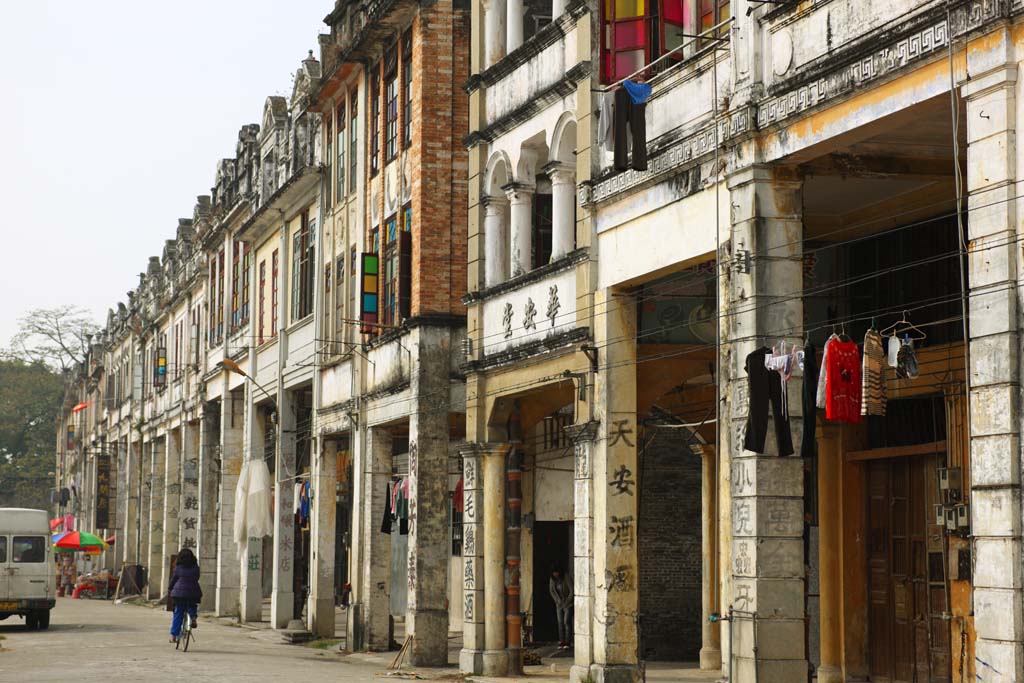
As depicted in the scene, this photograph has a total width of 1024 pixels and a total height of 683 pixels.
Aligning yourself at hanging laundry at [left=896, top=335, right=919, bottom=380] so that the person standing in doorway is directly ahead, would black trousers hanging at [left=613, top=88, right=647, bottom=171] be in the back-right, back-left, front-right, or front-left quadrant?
front-left

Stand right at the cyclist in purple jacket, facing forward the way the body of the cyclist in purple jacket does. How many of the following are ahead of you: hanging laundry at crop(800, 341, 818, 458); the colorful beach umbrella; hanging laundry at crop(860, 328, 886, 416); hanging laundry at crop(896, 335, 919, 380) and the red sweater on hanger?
1

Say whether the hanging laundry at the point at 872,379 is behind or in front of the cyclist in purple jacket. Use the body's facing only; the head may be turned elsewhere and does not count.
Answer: behind

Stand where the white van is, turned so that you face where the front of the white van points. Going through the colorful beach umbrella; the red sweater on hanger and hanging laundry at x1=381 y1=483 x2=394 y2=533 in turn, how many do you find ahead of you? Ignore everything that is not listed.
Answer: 1

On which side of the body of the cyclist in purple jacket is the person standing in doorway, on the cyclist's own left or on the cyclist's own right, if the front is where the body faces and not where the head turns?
on the cyclist's own right

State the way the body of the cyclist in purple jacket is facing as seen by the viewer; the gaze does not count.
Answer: away from the camera

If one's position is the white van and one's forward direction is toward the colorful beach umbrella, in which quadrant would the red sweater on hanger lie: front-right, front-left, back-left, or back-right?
back-right

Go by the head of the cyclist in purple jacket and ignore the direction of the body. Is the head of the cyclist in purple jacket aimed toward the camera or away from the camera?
away from the camera

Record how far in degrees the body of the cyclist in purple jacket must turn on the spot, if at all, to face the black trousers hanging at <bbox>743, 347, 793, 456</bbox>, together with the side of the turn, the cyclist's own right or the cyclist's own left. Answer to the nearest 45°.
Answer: approximately 180°

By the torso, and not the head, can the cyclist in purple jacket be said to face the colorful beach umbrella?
yes
